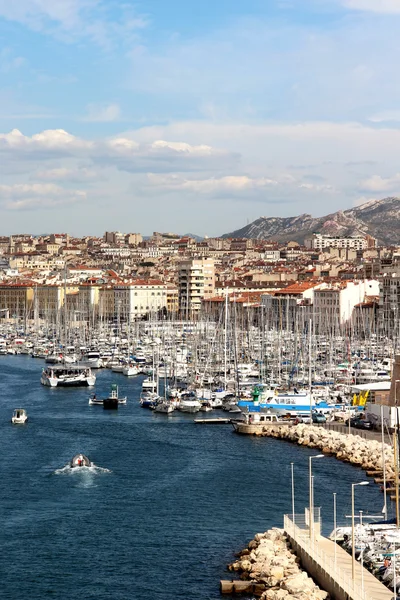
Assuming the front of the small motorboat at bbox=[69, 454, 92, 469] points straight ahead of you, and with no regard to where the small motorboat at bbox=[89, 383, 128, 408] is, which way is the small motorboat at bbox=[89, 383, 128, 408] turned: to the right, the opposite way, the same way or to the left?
to the left

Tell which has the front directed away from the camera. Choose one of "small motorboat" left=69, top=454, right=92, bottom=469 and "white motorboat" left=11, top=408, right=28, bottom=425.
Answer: the small motorboat

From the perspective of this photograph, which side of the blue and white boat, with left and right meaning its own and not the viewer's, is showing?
left

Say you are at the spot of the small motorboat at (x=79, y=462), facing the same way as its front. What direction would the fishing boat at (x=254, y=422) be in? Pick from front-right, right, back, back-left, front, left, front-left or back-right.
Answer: front-right

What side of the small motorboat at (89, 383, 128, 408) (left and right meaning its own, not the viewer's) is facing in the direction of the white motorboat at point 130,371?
left

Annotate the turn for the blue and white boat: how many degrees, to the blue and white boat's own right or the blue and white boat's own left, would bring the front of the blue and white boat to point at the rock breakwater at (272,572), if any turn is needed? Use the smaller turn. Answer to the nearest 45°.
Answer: approximately 90° to the blue and white boat's own left

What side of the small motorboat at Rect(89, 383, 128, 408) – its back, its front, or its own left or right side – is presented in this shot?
left

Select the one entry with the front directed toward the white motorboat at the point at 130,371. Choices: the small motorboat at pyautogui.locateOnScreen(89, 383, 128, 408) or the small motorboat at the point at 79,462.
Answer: the small motorboat at the point at 79,462

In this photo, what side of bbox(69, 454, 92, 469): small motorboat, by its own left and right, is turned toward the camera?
back

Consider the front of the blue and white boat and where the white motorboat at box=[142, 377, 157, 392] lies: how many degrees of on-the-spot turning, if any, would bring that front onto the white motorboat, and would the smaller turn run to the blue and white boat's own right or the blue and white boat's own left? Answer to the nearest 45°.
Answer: approximately 45° to the blue and white boat's own right
